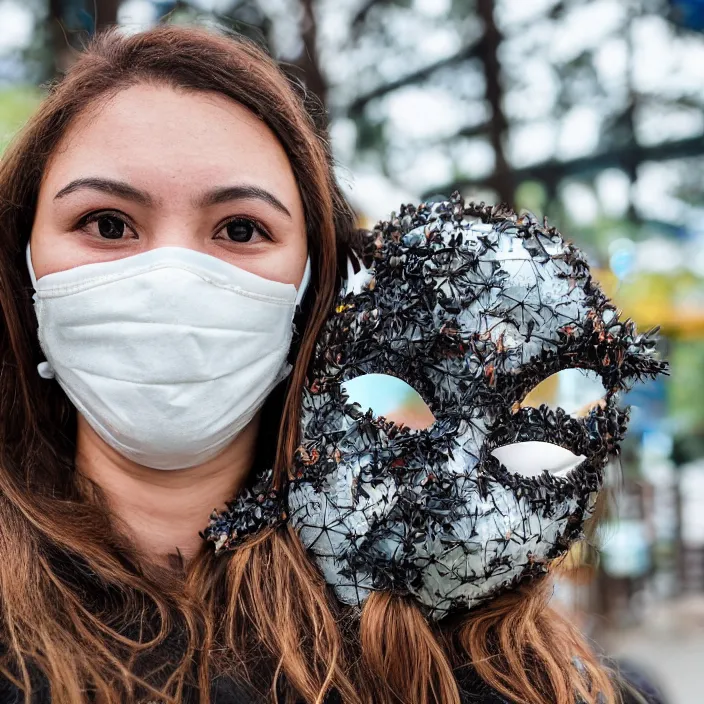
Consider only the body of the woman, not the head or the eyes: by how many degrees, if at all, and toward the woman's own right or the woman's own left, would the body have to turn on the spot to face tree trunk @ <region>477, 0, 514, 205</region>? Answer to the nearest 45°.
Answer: approximately 180°

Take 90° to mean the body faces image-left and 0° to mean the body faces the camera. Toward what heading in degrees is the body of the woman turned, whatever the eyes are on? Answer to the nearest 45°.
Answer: approximately 0°
